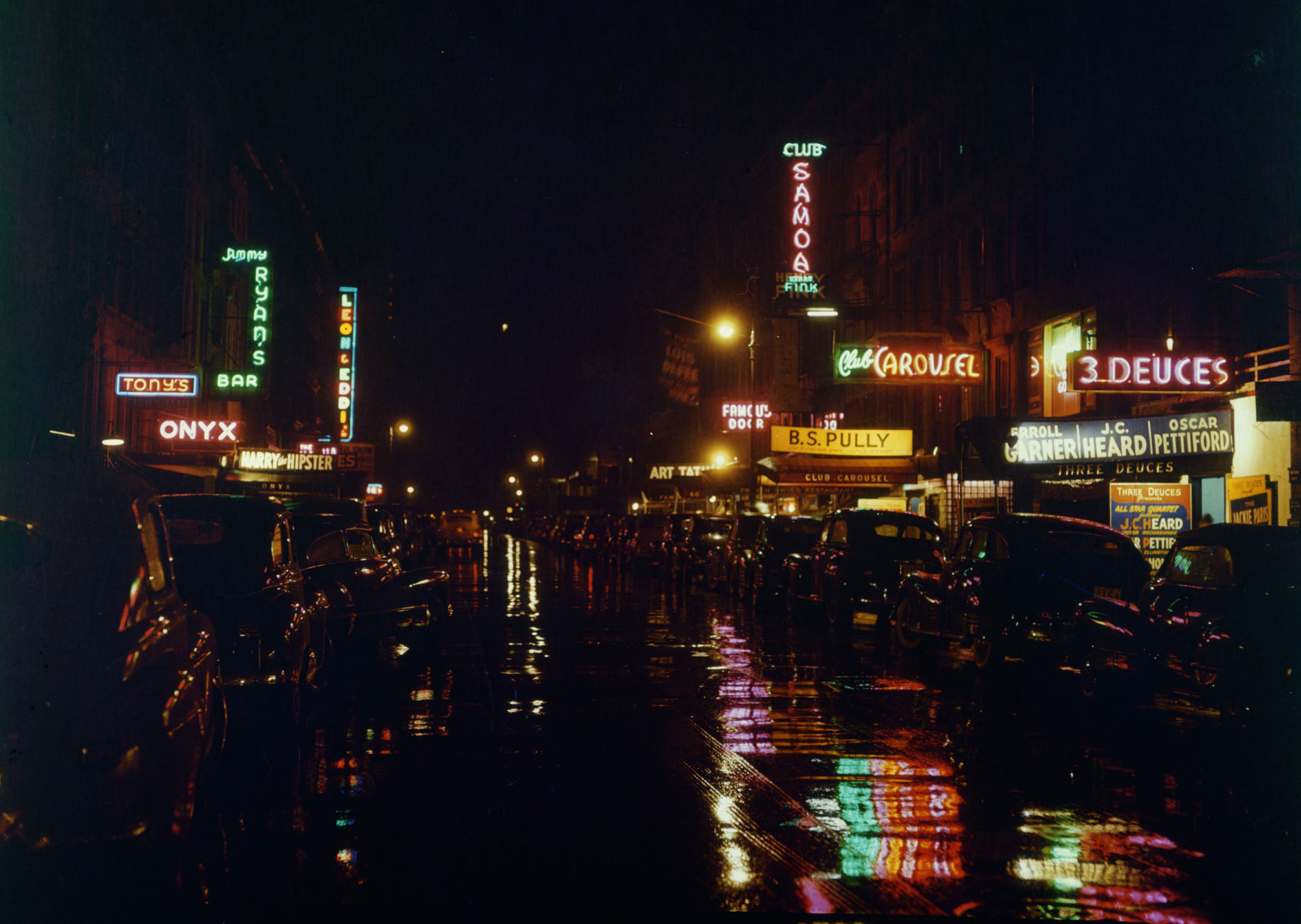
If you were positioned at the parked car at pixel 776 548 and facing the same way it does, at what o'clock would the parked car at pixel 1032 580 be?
the parked car at pixel 1032 580 is roughly at 6 o'clock from the parked car at pixel 776 548.

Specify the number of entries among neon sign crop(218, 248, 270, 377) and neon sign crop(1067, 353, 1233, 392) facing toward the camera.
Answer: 2

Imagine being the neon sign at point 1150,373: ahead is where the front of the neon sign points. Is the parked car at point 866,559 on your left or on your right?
on your right

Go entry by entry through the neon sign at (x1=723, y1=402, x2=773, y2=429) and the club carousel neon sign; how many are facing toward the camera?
2

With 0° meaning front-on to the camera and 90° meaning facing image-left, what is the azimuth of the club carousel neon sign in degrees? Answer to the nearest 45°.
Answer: approximately 0°

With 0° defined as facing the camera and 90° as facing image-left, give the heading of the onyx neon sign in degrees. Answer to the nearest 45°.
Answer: approximately 0°
